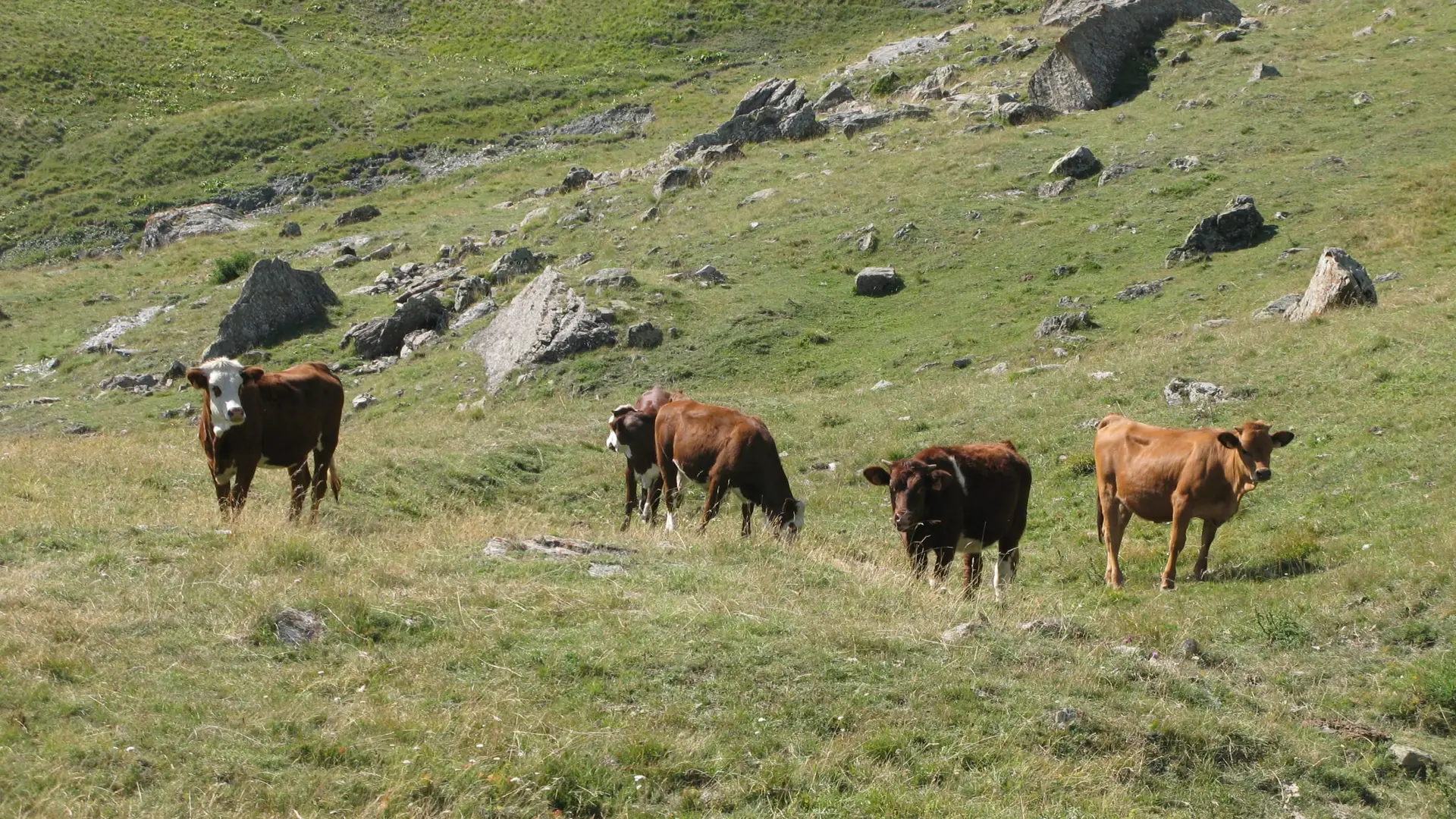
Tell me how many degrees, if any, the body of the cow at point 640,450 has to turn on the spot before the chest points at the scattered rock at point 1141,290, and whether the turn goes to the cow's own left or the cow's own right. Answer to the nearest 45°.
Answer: approximately 180°

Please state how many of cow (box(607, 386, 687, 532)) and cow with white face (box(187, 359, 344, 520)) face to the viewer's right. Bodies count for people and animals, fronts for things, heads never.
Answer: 0

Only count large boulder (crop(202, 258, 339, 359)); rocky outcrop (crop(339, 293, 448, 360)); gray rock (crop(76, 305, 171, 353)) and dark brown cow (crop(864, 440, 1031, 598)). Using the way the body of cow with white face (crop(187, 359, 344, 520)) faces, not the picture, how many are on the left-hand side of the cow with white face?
1

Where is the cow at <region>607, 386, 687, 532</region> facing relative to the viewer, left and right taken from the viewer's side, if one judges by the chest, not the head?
facing the viewer and to the left of the viewer

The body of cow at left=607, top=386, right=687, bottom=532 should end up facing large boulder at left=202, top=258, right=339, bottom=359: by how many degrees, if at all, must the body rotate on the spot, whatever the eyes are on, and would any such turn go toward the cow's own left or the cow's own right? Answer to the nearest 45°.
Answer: approximately 90° to the cow's own right

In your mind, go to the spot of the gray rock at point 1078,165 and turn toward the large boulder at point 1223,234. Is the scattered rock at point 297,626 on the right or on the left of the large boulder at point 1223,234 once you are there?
right

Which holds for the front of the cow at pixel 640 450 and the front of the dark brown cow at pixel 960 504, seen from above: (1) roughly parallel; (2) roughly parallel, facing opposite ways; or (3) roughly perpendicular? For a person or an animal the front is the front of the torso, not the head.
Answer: roughly parallel

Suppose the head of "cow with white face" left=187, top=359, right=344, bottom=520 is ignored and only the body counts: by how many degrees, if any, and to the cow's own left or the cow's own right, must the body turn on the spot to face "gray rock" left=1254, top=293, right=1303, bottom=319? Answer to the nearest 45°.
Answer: approximately 135° to the cow's own left

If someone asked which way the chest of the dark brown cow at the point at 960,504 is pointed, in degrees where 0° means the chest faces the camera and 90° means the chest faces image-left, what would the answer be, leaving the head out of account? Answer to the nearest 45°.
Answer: approximately 45°

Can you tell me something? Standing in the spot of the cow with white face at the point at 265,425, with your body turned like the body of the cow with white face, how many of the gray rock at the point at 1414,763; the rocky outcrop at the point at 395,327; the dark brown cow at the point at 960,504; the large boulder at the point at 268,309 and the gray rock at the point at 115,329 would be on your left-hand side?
2

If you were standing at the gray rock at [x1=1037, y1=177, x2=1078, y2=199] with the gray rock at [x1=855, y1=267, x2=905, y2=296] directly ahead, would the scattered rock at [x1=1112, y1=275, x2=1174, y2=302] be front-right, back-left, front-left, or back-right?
front-left

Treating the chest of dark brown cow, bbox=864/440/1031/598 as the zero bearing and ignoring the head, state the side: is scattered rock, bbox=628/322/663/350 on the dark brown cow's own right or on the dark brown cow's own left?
on the dark brown cow's own right

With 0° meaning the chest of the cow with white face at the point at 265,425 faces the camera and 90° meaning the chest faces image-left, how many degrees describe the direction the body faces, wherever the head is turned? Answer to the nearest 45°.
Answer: approximately 45°

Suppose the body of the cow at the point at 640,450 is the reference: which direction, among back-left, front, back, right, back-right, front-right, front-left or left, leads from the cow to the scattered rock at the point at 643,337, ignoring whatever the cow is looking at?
back-right
